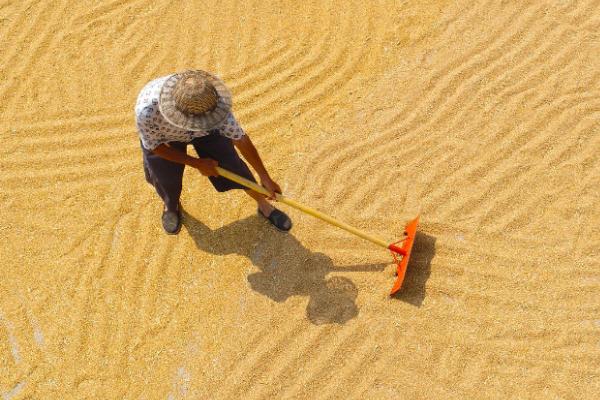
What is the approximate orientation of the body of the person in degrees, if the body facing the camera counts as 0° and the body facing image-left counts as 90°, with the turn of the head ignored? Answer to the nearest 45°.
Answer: approximately 315°
